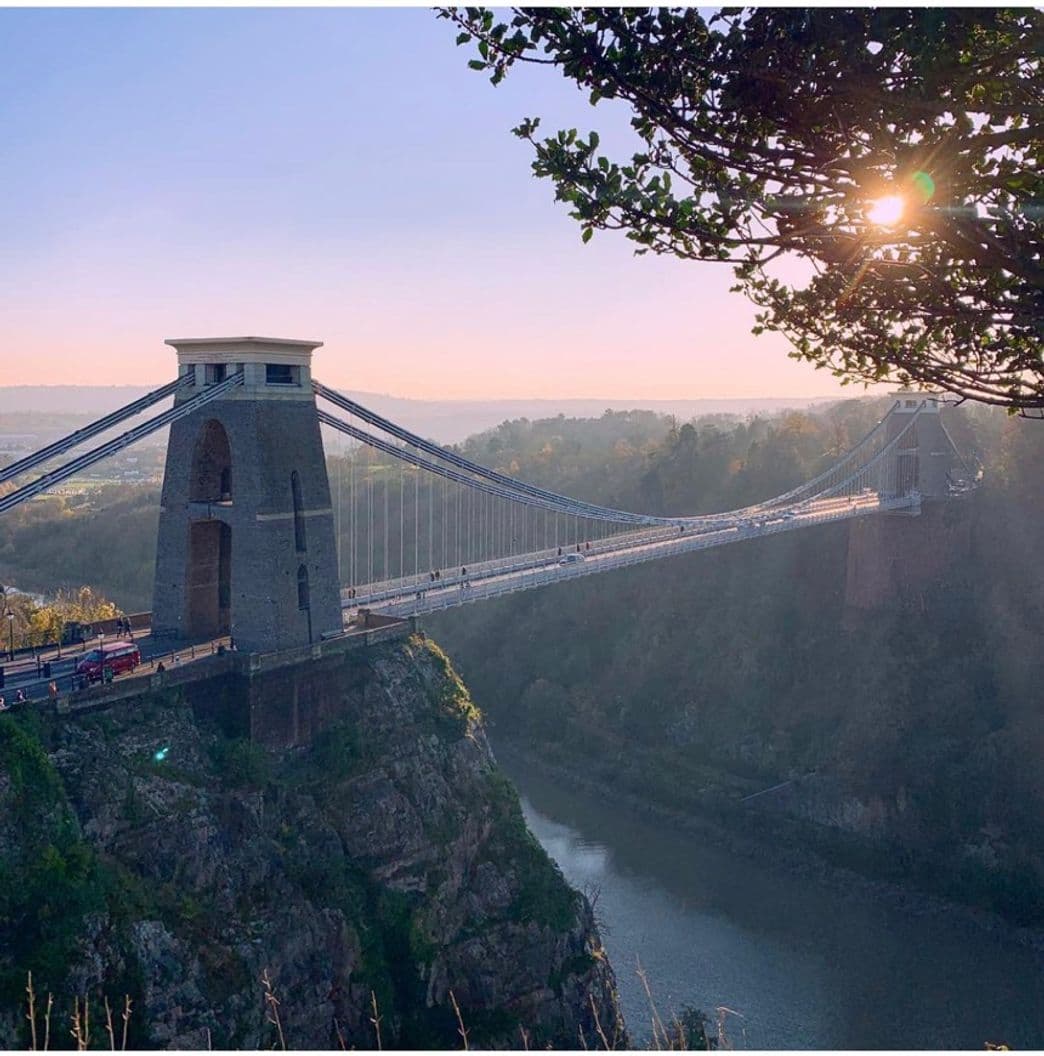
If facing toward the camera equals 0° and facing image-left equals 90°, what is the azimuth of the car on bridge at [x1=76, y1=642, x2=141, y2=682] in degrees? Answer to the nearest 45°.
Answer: approximately 45°

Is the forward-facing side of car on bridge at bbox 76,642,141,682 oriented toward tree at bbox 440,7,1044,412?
no
